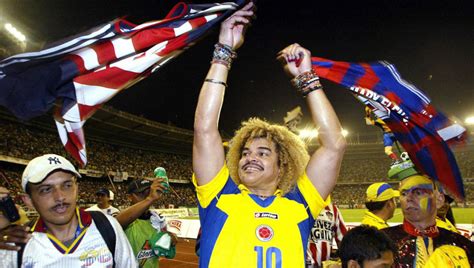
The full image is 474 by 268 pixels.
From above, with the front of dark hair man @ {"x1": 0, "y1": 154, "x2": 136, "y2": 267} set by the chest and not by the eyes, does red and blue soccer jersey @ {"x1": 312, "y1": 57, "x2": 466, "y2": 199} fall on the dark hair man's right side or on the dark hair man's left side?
on the dark hair man's left side

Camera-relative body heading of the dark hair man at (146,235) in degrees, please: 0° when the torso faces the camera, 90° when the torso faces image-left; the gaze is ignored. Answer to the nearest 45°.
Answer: approximately 315°

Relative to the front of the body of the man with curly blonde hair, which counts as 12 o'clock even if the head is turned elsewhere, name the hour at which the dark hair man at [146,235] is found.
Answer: The dark hair man is roughly at 5 o'clock from the man with curly blonde hair.

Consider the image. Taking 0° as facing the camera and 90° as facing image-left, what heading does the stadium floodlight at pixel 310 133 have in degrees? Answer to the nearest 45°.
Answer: approximately 0°

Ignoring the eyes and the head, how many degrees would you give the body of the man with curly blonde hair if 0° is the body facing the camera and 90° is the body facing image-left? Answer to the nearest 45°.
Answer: approximately 0°
